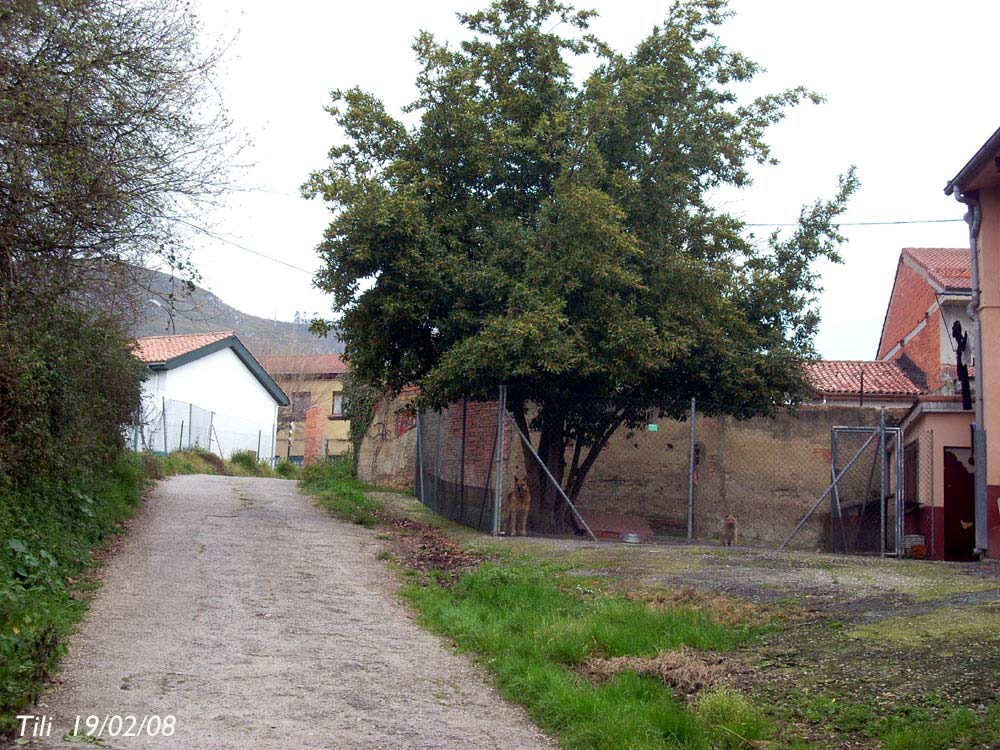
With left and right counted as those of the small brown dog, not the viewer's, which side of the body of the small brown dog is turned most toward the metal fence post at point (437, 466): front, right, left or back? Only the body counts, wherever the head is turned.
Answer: right

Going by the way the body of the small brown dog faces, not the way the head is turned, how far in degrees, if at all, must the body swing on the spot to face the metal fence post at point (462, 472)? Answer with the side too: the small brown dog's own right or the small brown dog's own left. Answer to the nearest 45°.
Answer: approximately 90° to the small brown dog's own right

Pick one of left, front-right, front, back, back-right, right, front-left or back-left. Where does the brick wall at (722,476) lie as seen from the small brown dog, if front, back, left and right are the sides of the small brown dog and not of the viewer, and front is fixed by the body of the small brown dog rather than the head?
back

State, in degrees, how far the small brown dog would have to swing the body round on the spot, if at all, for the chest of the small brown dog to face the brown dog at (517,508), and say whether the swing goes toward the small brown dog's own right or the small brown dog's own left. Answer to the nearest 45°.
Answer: approximately 45° to the small brown dog's own right

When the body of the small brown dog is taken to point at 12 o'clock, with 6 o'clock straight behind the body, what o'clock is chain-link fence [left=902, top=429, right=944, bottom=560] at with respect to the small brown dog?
The chain-link fence is roughly at 8 o'clock from the small brown dog.

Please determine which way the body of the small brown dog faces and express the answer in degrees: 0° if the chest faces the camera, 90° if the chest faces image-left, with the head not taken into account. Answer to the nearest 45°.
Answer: approximately 0°
